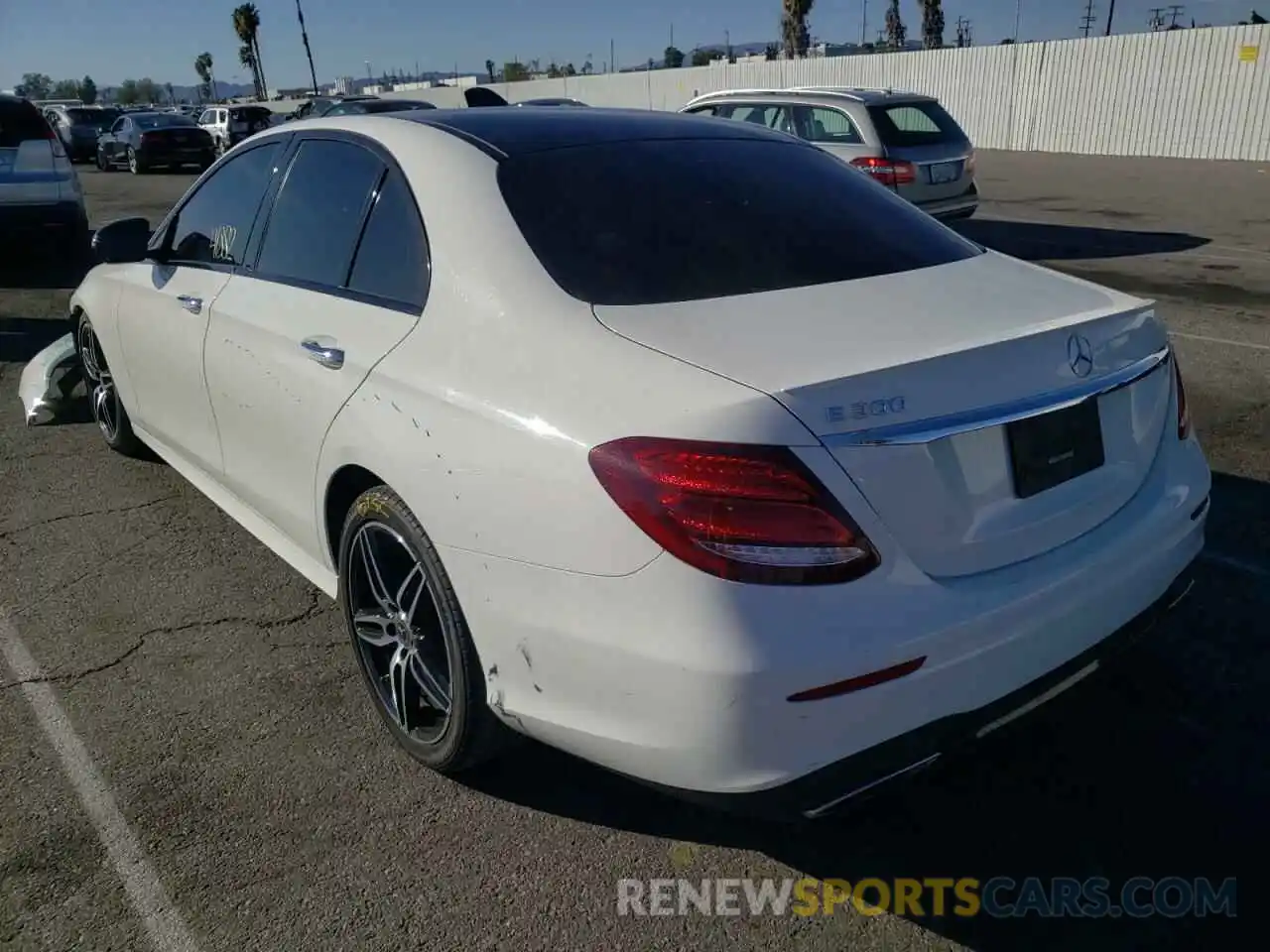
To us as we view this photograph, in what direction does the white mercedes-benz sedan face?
facing away from the viewer and to the left of the viewer

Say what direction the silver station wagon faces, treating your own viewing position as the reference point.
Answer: facing away from the viewer and to the left of the viewer

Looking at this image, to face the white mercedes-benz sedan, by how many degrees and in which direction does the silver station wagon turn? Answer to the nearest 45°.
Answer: approximately 135° to its left

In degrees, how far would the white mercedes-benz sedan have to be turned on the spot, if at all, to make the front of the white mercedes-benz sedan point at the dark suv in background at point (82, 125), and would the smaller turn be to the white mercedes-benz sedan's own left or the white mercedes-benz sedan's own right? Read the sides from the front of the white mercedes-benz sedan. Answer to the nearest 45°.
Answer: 0° — it already faces it

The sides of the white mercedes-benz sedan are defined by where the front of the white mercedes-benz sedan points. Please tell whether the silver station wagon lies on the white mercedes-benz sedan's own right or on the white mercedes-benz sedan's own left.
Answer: on the white mercedes-benz sedan's own right
